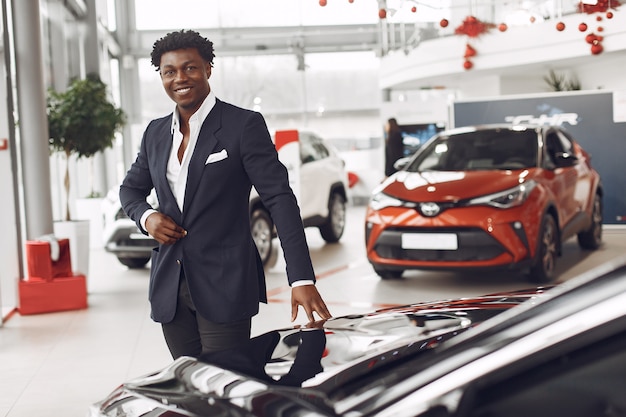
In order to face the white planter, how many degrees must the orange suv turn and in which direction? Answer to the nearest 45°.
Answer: approximately 45° to its right

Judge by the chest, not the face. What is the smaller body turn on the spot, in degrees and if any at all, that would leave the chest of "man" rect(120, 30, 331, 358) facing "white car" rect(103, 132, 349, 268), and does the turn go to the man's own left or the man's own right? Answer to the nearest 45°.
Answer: approximately 135° to the man's own right

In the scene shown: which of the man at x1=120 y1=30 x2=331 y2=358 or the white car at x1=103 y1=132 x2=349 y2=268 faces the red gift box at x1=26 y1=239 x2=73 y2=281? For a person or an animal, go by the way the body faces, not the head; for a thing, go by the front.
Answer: the white car

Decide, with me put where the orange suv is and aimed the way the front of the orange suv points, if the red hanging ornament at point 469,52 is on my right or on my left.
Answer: on my right

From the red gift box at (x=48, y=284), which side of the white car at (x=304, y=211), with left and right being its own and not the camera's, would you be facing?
front

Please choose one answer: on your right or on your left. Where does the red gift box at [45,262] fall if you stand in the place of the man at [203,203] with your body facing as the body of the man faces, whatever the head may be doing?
on your right

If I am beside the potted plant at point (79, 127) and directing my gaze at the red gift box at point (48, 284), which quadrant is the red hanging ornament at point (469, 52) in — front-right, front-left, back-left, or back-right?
back-left

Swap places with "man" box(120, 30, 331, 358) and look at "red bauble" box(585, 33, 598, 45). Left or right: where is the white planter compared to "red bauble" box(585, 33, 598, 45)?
left

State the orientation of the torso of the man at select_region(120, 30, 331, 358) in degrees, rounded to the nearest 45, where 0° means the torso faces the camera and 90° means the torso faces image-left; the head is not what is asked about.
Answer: approximately 45°

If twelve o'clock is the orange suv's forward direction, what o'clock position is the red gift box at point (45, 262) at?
The red gift box is roughly at 1 o'clock from the orange suv.

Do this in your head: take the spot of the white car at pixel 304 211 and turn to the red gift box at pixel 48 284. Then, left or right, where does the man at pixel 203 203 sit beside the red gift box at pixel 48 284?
left

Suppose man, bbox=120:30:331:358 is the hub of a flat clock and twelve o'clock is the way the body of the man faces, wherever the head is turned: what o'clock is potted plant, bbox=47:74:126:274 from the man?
The potted plant is roughly at 4 o'clock from the man.

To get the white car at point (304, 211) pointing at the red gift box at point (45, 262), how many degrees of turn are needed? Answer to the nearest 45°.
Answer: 0° — it already faces it
